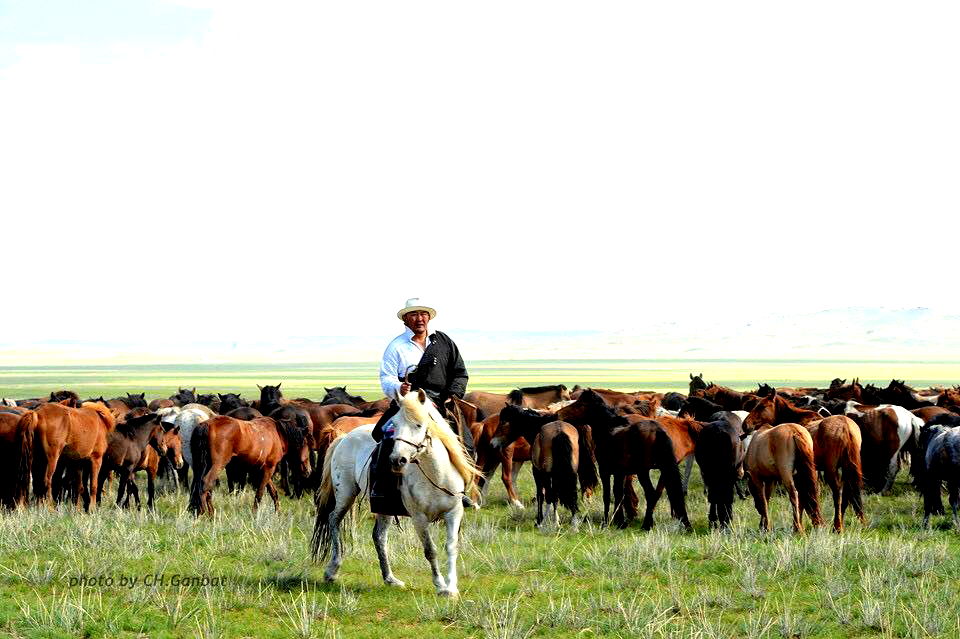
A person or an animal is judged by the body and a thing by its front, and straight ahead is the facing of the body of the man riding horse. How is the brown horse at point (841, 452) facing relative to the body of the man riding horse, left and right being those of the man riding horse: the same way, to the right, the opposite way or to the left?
the opposite way

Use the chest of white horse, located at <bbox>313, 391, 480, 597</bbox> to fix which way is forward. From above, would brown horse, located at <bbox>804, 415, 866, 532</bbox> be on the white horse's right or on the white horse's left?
on the white horse's left

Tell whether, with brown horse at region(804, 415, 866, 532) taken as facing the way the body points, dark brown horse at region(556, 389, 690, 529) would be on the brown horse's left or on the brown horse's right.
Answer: on the brown horse's left

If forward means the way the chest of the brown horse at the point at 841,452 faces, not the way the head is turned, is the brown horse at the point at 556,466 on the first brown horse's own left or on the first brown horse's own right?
on the first brown horse's own left

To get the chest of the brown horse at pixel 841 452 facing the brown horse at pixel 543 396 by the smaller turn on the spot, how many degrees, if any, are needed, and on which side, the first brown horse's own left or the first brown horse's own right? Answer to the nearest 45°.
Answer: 0° — it already faces it

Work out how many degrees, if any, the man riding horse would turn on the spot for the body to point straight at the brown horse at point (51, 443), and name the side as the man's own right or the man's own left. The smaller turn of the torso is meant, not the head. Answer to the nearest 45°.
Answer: approximately 135° to the man's own right

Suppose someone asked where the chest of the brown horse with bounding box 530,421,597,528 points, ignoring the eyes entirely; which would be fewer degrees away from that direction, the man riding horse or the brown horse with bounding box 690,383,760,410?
the brown horse

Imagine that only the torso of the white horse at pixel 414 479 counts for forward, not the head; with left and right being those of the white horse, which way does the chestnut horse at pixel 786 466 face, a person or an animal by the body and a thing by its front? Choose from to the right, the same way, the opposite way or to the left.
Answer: the opposite way

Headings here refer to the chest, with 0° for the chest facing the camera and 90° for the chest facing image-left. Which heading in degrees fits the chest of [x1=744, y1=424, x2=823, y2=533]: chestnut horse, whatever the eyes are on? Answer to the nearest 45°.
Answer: approximately 135°

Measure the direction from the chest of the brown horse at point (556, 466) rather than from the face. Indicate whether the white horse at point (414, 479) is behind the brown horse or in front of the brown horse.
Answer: behind

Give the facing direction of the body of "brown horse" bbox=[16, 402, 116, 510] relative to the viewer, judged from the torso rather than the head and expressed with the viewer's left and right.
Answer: facing away from the viewer and to the right of the viewer

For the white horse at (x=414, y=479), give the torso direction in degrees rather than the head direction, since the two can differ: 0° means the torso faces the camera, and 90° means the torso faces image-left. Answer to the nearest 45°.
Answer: approximately 315°

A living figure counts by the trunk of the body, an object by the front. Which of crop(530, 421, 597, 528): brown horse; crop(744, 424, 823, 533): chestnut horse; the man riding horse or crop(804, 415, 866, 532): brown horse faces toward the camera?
the man riding horse
